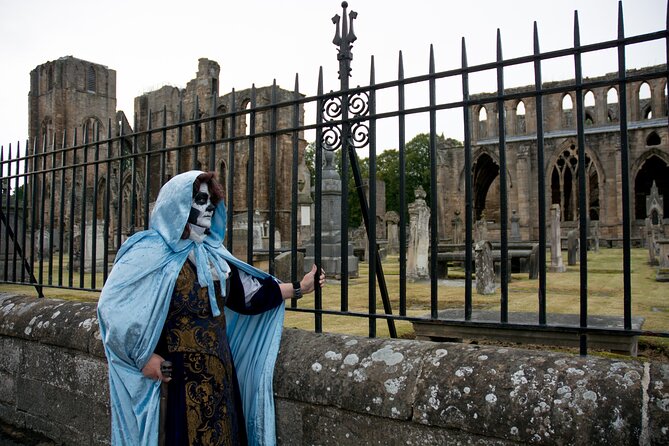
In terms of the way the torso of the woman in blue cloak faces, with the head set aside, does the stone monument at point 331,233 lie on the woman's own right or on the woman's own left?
on the woman's own left

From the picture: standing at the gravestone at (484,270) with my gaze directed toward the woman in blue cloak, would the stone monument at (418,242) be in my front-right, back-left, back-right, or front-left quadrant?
back-right

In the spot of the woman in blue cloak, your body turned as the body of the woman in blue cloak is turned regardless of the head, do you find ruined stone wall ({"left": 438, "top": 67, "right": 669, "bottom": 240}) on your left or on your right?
on your left

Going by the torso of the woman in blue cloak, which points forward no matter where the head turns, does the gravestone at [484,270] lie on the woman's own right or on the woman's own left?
on the woman's own left

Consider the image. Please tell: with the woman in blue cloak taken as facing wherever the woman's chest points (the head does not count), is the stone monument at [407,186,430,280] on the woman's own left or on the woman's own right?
on the woman's own left

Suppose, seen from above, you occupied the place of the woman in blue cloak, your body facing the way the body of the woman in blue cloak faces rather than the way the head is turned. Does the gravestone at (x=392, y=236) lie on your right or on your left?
on your left

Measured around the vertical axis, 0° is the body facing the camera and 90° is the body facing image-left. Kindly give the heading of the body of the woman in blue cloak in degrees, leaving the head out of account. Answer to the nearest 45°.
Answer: approximately 315°

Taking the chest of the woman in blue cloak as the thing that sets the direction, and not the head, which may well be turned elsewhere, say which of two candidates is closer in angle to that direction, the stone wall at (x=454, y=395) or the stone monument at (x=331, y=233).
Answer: the stone wall
